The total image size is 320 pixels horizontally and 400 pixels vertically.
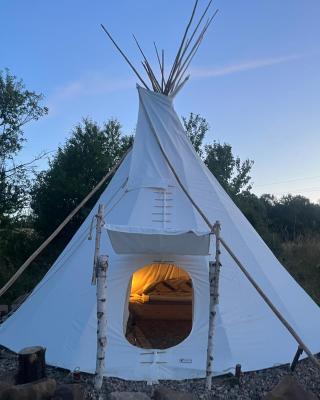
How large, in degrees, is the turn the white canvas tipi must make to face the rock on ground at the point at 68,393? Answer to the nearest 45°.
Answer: approximately 45° to its right

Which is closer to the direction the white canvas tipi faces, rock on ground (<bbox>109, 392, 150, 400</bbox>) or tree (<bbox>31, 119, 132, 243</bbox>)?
the rock on ground

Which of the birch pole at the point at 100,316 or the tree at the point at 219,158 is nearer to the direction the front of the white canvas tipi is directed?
the birch pole

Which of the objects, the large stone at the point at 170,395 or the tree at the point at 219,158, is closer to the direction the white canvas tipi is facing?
the large stone

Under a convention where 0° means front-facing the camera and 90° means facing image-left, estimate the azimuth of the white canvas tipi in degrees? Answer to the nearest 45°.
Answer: approximately 0°

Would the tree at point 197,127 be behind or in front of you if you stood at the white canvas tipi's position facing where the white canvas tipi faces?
behind

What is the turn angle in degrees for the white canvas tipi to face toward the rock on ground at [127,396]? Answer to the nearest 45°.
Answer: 0° — it already faces it

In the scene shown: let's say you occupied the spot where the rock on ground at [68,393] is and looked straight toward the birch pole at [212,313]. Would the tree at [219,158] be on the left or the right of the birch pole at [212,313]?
left

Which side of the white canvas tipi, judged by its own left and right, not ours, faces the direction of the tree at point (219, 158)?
back

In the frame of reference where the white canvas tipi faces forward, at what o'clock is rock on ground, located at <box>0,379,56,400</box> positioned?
The rock on ground is roughly at 1 o'clock from the white canvas tipi.
